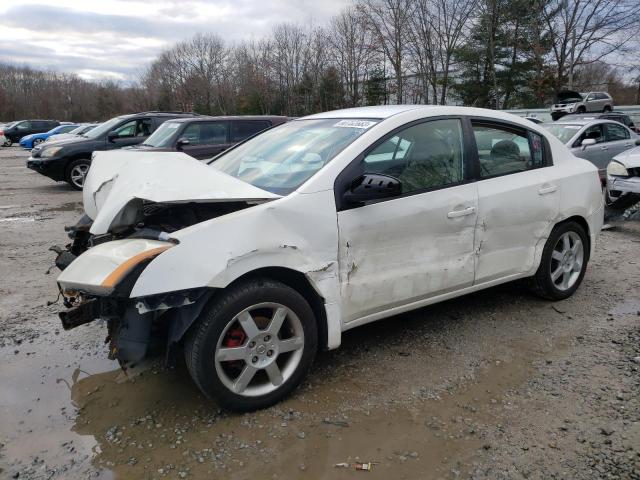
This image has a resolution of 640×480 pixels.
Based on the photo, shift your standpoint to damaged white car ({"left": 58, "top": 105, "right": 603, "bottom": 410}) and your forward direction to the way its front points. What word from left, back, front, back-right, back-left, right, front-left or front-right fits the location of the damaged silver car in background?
back

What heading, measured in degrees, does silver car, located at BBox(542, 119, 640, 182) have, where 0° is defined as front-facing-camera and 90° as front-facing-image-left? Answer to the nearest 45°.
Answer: approximately 45°

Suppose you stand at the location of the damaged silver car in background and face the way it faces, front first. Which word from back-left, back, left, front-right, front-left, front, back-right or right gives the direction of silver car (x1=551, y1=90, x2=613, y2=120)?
back-right

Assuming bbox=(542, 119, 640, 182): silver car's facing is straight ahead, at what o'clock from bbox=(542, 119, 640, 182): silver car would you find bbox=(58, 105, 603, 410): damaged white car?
The damaged white car is roughly at 11 o'clock from the silver car.

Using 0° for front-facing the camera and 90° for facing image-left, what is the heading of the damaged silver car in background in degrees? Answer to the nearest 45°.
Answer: approximately 45°

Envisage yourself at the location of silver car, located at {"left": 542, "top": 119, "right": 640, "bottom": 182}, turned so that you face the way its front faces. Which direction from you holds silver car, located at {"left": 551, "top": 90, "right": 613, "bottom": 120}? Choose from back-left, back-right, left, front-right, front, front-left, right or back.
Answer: back-right

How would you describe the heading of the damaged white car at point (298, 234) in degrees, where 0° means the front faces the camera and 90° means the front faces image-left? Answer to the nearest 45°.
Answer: approximately 45°

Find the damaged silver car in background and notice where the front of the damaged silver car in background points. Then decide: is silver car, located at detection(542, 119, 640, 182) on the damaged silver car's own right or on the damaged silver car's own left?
on the damaged silver car's own right
